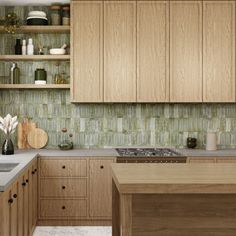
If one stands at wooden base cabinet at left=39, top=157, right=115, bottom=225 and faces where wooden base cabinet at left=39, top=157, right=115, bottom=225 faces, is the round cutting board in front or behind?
behind

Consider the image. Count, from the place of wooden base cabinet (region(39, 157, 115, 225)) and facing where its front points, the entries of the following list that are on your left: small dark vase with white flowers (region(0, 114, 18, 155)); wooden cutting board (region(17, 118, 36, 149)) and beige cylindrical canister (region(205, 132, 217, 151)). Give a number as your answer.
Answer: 1

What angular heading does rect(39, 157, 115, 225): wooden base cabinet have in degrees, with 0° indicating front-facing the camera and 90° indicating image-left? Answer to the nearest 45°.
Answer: approximately 0°

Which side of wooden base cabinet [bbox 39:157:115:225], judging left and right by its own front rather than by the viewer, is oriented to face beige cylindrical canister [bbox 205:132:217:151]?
left

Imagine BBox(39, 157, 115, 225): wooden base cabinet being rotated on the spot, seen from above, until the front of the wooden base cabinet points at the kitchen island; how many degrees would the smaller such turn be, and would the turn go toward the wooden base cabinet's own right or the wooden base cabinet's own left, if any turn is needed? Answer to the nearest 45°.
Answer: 0° — it already faces it

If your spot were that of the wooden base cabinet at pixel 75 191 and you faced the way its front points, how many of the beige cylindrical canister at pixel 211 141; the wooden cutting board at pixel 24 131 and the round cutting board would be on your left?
1

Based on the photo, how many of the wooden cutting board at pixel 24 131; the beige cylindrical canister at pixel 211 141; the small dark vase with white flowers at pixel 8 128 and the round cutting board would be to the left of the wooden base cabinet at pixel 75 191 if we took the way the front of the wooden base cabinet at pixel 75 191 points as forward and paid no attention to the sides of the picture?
1

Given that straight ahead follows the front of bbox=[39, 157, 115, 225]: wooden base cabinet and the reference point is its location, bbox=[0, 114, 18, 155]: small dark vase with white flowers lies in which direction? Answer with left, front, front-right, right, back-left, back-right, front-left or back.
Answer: right

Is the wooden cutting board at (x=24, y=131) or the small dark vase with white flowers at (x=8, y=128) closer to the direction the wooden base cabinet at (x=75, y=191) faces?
the small dark vase with white flowers
